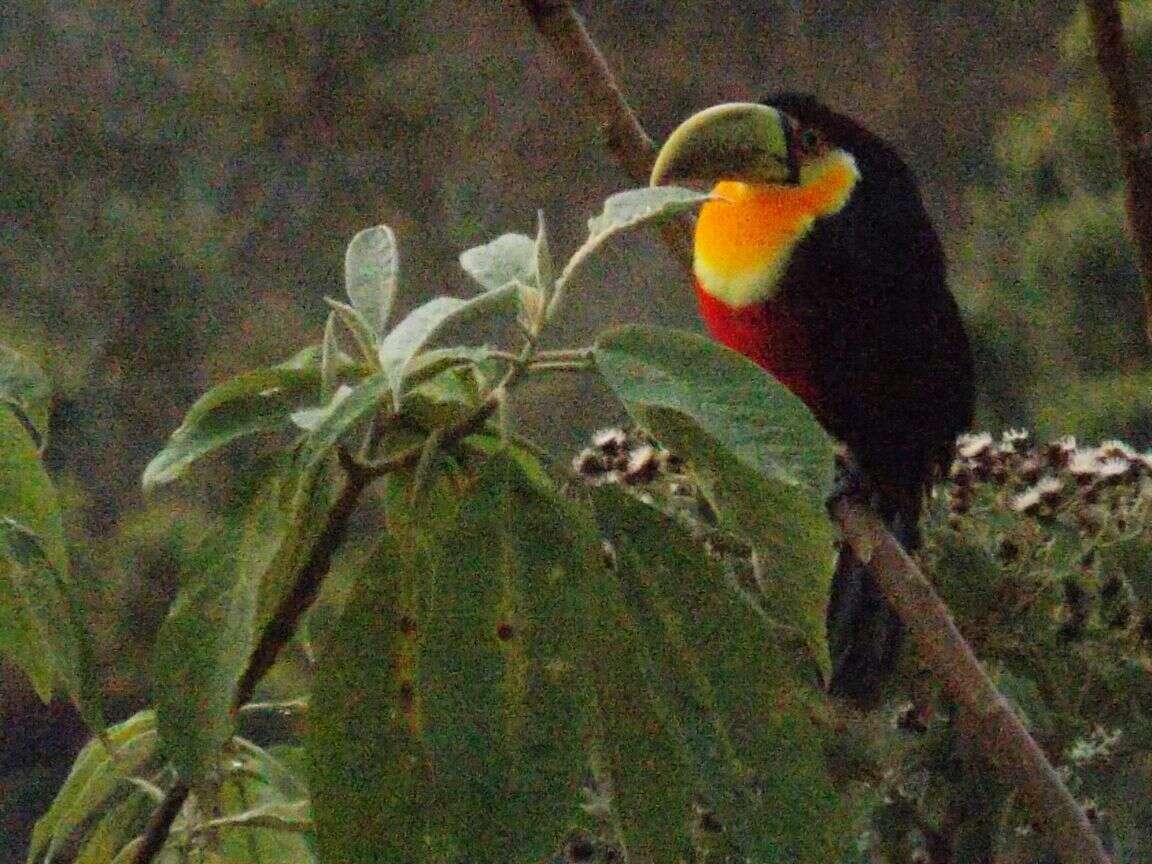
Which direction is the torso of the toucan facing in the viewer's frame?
to the viewer's left
